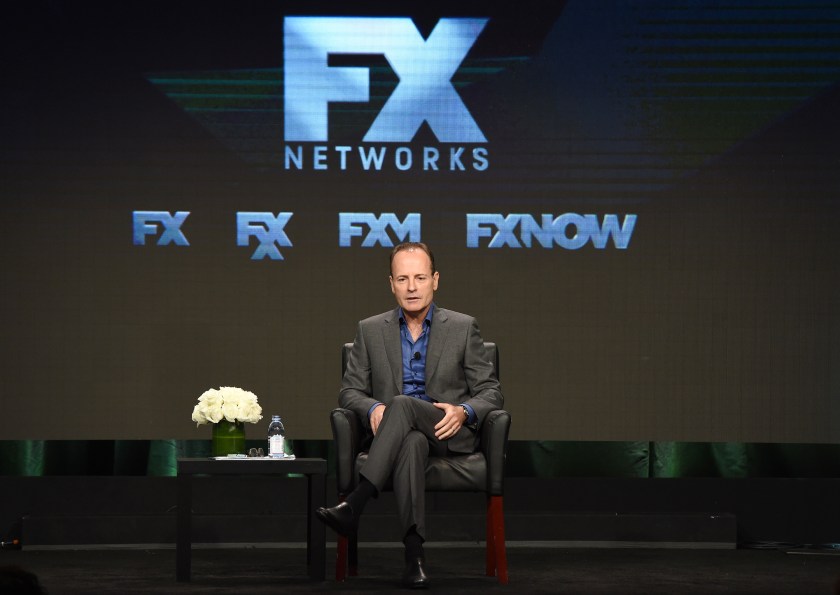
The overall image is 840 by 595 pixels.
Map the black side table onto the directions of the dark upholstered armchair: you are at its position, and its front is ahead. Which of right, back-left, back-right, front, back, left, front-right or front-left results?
right

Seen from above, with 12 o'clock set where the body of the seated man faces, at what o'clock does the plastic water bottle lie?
The plastic water bottle is roughly at 3 o'clock from the seated man.

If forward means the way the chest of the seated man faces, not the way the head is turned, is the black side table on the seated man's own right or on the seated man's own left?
on the seated man's own right

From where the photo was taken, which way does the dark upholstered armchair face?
toward the camera

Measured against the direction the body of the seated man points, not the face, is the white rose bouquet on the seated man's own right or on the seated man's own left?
on the seated man's own right

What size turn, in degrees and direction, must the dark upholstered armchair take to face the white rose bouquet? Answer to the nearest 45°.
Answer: approximately 90° to its right
